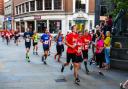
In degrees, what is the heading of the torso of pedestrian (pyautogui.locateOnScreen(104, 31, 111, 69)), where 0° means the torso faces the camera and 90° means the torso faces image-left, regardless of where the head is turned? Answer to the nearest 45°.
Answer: approximately 90°

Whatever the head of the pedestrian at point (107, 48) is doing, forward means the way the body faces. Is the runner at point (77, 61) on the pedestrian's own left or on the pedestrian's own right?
on the pedestrian's own left
